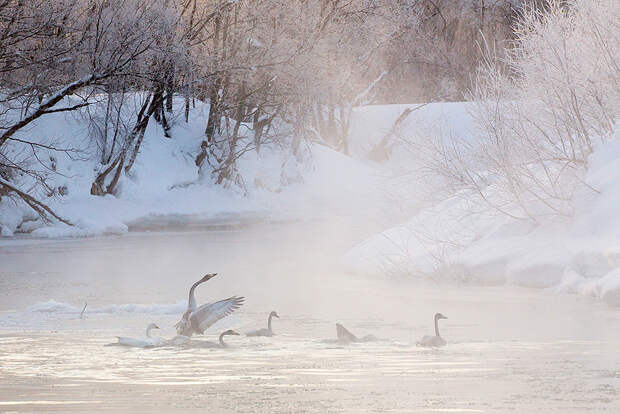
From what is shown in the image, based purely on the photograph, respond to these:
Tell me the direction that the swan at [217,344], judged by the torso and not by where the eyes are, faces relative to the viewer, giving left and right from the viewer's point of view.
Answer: facing to the right of the viewer

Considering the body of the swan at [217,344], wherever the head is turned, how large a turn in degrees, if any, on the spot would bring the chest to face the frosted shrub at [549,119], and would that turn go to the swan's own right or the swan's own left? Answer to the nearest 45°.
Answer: approximately 45° to the swan's own left

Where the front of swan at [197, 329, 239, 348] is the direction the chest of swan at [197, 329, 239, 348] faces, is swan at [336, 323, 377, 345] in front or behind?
in front
